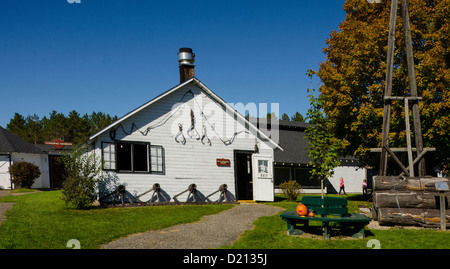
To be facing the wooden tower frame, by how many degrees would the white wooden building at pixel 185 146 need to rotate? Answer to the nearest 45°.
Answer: approximately 45° to its left

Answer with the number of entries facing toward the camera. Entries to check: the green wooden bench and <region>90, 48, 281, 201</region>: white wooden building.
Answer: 2

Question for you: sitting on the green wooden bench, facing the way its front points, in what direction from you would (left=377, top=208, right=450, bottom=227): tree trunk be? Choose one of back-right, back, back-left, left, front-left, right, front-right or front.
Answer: back-left

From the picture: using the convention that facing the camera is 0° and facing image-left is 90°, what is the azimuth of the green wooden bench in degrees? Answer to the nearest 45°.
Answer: approximately 0°

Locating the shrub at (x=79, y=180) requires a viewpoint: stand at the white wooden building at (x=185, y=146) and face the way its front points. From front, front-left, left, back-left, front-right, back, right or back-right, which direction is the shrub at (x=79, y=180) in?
front-right

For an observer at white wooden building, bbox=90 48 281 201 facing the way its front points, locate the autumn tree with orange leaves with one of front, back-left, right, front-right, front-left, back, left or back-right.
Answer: left

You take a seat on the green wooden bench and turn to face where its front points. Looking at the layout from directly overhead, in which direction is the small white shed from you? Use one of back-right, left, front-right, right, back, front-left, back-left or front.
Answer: back-right

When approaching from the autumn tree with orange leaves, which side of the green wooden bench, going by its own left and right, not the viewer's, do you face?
back

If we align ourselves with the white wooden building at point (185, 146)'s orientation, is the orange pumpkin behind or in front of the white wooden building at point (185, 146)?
in front

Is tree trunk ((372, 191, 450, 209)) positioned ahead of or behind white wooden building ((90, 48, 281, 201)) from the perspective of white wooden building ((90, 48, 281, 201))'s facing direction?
ahead
